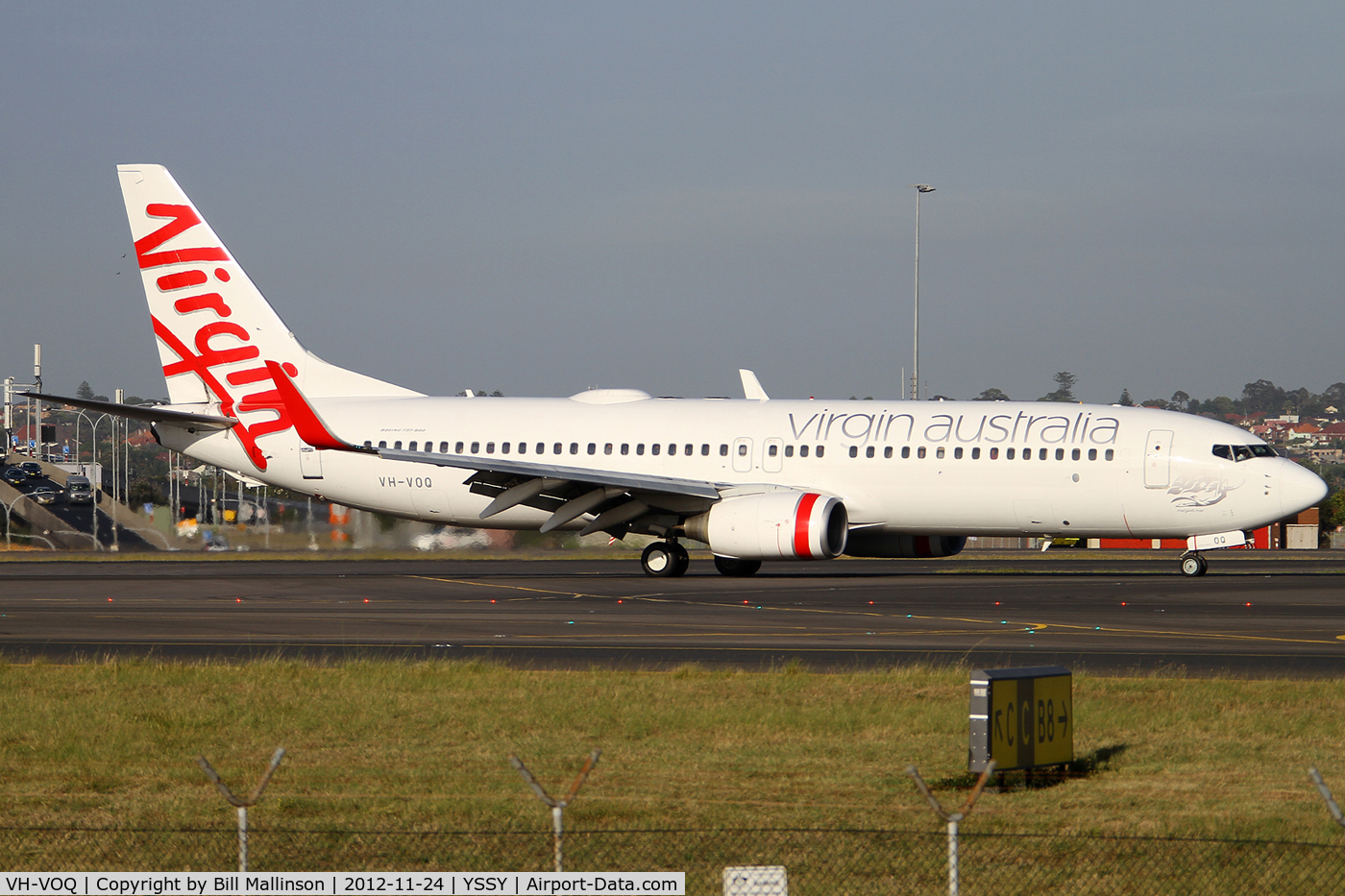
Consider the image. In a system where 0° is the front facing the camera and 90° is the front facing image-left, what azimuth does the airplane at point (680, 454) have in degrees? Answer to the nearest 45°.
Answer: approximately 270°

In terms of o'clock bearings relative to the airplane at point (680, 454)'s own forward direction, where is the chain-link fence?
The chain-link fence is roughly at 3 o'clock from the airplane.

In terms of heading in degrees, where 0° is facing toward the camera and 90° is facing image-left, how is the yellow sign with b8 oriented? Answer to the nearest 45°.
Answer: approximately 315°

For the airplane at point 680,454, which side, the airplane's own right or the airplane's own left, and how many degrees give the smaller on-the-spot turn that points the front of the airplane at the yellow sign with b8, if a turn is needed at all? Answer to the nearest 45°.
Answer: approximately 90° to the airplane's own right

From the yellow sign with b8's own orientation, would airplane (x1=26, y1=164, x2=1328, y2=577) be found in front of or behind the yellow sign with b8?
behind

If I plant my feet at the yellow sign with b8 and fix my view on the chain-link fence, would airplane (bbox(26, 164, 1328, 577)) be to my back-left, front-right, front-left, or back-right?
back-right

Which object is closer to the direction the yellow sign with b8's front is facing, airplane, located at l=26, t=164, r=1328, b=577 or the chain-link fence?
the chain-link fence
